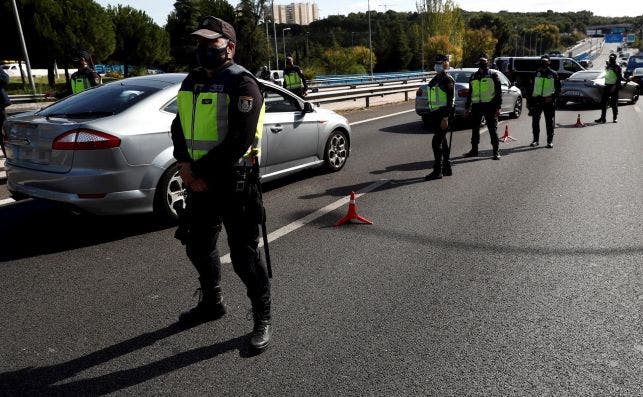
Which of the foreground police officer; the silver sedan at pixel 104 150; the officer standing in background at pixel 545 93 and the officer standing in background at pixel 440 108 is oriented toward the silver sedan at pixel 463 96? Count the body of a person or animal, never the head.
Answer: the silver sedan at pixel 104 150

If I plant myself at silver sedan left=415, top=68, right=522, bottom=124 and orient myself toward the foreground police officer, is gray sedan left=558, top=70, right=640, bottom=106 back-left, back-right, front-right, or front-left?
back-left

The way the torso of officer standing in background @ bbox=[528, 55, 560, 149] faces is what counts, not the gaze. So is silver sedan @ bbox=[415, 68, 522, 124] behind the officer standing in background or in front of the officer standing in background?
behind

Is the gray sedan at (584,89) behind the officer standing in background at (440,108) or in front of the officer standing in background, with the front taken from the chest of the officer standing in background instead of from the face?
behind

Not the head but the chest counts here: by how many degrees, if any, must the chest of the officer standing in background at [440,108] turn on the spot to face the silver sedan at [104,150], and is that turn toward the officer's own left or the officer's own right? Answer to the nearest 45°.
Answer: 0° — they already face it

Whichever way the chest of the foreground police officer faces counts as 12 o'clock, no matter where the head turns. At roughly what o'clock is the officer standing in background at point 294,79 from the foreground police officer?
The officer standing in background is roughly at 5 o'clock from the foreground police officer.
